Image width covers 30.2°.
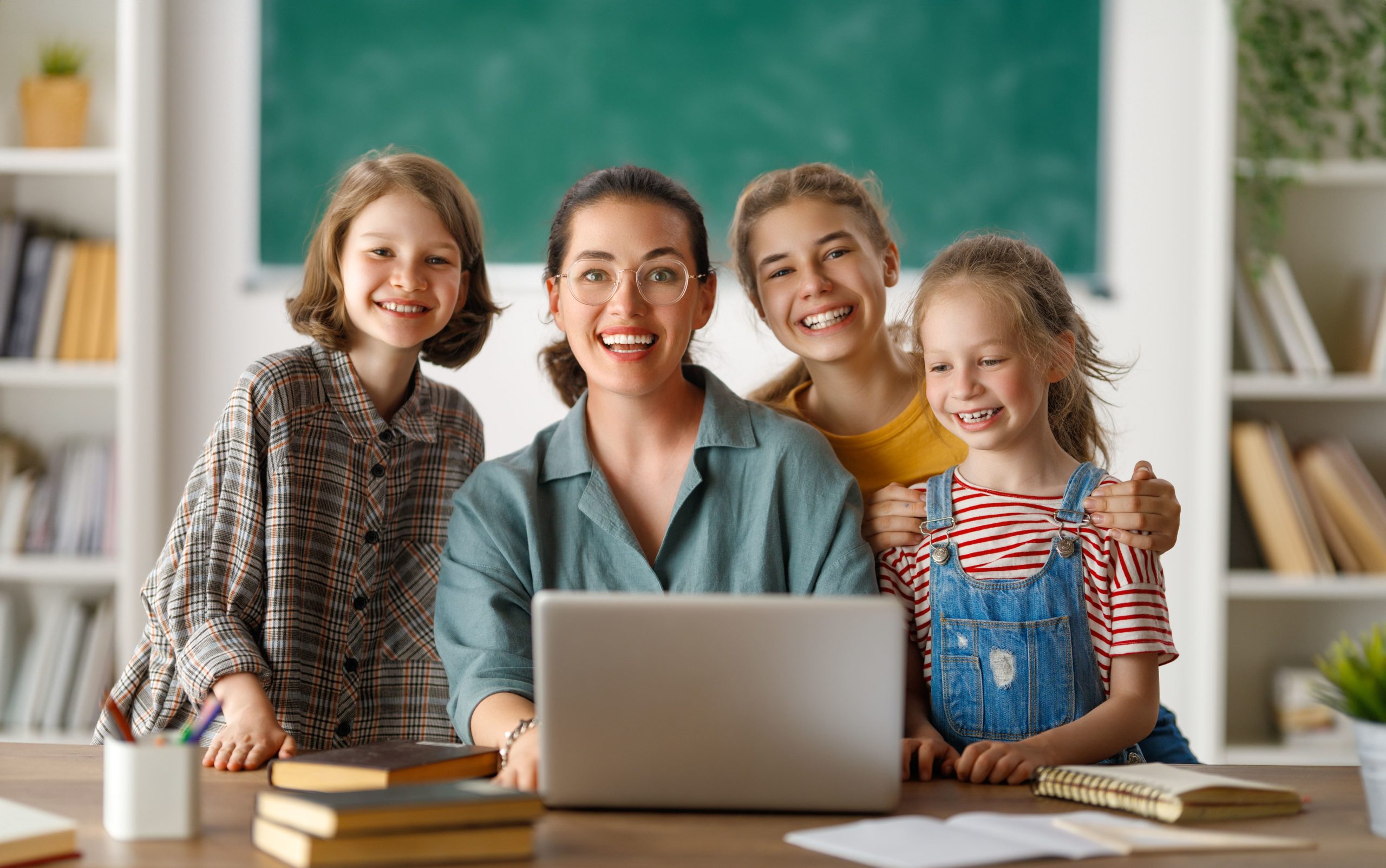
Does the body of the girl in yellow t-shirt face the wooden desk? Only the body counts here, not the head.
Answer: yes

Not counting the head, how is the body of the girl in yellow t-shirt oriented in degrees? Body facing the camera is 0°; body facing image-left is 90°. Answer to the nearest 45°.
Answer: approximately 0°

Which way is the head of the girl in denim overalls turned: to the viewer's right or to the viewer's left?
to the viewer's left

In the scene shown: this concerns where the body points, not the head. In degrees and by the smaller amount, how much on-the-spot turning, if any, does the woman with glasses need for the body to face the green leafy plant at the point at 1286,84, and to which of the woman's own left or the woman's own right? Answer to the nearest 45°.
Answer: approximately 135° to the woman's own left

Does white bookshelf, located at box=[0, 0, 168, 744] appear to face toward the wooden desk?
yes

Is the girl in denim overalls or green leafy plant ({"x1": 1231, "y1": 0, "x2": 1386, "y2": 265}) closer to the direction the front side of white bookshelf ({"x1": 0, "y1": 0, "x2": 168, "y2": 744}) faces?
the girl in denim overalls

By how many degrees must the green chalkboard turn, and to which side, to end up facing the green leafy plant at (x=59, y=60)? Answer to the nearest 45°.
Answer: approximately 90° to its right

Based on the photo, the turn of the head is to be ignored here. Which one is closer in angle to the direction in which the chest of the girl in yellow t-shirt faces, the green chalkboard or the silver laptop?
the silver laptop
